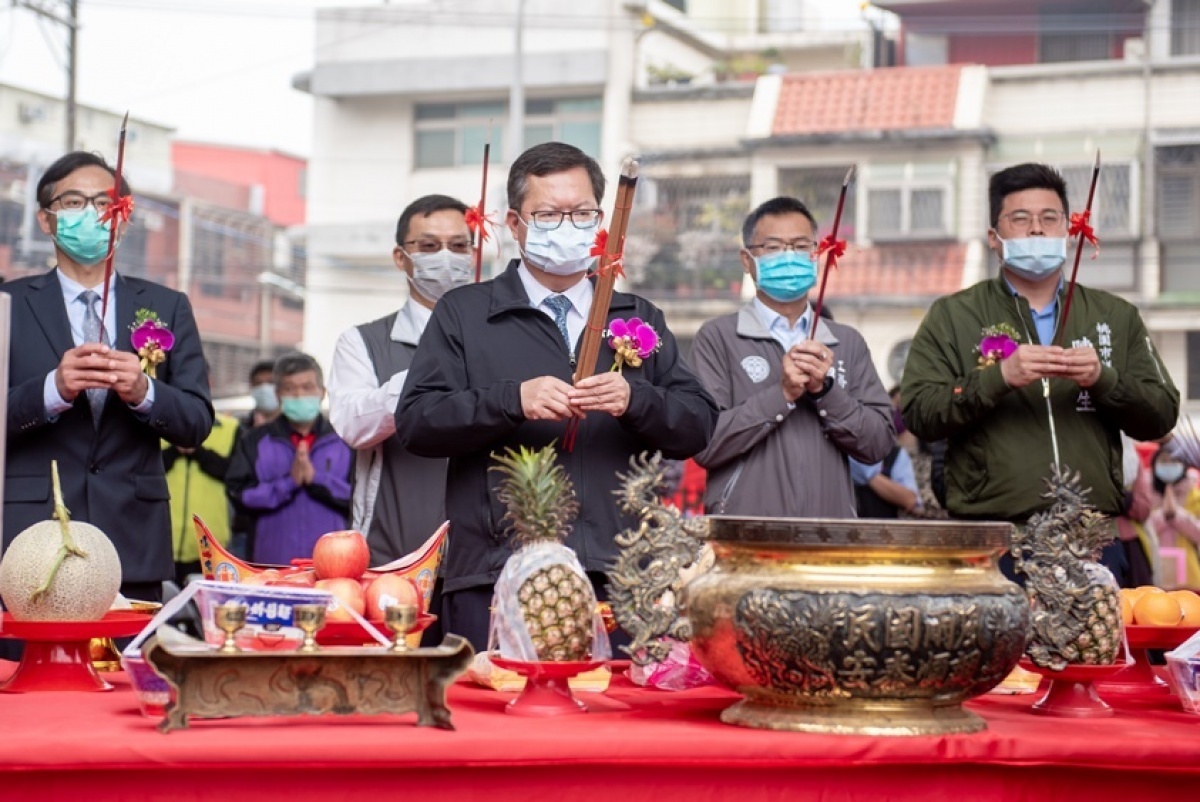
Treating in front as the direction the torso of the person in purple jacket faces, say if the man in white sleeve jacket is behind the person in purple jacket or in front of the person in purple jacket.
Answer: in front

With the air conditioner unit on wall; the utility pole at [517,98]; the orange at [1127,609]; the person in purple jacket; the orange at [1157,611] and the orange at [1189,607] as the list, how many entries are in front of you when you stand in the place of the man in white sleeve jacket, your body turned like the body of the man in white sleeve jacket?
3

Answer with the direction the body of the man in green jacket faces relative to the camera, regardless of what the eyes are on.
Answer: toward the camera

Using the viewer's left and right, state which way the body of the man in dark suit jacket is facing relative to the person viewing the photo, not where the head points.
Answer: facing the viewer

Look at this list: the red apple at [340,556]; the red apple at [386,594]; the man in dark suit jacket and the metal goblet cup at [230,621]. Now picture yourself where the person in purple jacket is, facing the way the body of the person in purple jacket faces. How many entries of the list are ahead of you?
4

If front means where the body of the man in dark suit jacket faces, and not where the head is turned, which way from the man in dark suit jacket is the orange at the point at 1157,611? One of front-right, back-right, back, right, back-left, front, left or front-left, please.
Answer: front-left

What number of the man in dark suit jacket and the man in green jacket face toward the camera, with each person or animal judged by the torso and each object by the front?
2

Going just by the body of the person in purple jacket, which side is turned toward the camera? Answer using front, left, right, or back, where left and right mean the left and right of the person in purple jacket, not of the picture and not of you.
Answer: front

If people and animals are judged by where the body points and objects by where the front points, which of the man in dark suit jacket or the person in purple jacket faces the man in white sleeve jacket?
the person in purple jacket

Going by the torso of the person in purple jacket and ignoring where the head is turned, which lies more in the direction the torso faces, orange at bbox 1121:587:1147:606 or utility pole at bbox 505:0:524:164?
the orange

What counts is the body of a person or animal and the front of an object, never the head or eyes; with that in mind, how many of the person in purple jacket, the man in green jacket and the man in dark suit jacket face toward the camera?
3

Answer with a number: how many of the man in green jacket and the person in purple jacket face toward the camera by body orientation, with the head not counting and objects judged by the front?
2

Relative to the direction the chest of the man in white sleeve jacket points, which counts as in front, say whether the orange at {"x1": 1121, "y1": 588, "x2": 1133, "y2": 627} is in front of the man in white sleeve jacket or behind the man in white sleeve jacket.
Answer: in front

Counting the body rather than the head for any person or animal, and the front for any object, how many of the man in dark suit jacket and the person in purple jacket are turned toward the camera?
2
